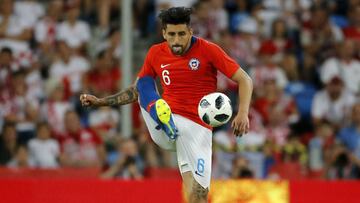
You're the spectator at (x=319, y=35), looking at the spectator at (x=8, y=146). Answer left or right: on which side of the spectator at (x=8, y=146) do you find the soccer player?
left

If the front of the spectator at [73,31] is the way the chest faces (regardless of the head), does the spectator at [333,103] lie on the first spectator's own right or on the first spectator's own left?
on the first spectator's own left

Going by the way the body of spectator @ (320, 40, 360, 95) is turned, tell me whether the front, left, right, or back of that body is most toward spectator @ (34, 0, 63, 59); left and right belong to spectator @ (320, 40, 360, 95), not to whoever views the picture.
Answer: right

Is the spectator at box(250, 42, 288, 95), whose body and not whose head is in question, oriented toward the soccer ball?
yes
